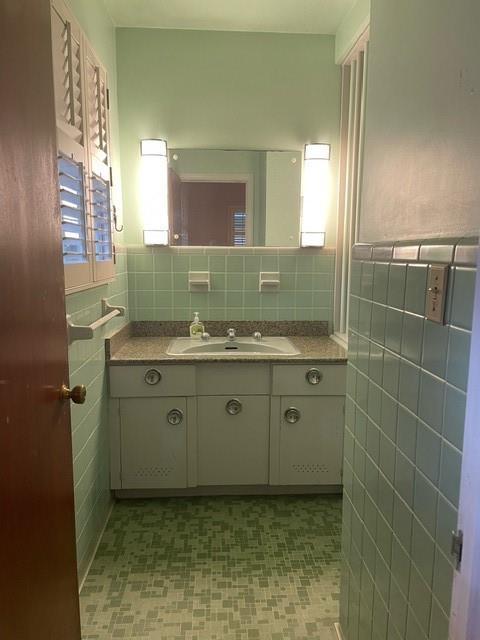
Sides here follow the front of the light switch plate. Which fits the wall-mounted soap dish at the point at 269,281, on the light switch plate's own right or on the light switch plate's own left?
on the light switch plate's own right

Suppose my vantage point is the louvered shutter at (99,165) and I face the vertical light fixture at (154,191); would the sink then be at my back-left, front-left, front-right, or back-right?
front-right

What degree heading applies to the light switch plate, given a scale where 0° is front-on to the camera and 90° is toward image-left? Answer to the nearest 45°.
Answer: approximately 45°

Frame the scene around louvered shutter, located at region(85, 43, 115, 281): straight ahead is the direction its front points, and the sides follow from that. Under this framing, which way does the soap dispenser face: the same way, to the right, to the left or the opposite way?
to the right

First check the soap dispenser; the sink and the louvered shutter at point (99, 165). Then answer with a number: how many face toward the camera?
2

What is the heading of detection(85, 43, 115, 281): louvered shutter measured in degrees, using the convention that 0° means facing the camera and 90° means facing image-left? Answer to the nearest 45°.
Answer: approximately 270°

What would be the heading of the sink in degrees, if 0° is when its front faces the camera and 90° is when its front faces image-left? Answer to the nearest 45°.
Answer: approximately 0°

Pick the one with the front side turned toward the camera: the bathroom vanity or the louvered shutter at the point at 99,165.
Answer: the bathroom vanity

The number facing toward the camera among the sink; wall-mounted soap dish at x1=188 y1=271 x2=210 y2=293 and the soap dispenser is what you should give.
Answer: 3

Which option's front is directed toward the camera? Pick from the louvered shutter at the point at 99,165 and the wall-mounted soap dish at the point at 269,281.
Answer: the wall-mounted soap dish

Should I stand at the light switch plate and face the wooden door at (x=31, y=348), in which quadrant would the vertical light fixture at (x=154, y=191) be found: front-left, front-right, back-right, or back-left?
front-right

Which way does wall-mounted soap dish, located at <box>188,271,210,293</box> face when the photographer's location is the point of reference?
facing the viewer

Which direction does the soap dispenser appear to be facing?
toward the camera

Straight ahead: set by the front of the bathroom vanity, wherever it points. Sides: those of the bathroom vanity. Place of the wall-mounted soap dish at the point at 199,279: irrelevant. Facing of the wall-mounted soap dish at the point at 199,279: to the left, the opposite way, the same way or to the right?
the same way

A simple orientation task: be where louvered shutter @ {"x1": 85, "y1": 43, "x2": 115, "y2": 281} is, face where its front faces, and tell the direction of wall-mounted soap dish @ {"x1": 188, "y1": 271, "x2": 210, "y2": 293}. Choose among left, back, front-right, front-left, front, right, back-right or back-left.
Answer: front-left

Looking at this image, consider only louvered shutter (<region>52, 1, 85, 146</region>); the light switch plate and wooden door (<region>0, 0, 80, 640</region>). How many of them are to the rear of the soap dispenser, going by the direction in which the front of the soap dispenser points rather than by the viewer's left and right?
0

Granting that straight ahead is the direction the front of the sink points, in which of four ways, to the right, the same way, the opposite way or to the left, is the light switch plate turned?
to the right

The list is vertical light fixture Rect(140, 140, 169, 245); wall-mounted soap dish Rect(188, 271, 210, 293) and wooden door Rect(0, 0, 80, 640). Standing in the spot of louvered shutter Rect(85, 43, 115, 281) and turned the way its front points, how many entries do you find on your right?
1
